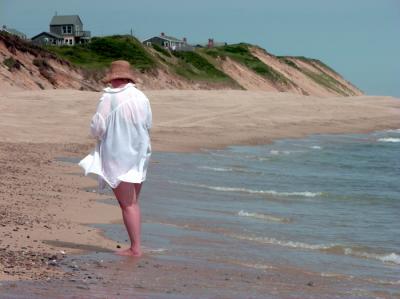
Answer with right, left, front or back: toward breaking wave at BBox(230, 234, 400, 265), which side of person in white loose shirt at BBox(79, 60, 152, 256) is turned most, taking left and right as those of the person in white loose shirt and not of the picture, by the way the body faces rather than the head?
right

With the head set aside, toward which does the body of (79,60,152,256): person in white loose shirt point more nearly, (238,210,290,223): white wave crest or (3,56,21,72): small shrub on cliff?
the small shrub on cliff

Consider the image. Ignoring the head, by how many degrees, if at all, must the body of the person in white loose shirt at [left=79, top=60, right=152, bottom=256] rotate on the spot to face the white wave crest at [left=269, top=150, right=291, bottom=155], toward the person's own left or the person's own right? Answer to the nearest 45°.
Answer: approximately 45° to the person's own right

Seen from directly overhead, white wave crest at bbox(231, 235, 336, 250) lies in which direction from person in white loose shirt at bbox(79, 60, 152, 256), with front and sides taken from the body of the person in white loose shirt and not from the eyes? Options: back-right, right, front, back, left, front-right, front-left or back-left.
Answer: right

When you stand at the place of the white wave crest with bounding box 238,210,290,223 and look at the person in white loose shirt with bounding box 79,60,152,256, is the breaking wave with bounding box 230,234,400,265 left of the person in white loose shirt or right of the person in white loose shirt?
left

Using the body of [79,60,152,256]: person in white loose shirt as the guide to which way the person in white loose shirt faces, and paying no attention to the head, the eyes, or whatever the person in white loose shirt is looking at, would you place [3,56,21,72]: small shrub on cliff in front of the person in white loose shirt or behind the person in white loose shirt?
in front

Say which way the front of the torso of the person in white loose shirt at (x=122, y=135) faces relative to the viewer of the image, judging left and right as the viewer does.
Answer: facing away from the viewer and to the left of the viewer

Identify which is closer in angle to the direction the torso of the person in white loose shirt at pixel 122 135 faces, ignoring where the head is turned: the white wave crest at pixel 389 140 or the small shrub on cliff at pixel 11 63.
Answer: the small shrub on cliff

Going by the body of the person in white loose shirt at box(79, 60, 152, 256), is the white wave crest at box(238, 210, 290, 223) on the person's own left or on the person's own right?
on the person's own right

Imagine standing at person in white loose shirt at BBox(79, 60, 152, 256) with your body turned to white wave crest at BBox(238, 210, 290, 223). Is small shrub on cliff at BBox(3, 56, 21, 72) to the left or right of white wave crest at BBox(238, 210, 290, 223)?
left
